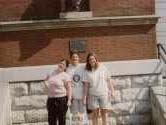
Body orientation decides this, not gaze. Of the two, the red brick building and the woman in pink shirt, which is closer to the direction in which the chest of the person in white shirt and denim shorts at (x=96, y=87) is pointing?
the woman in pink shirt

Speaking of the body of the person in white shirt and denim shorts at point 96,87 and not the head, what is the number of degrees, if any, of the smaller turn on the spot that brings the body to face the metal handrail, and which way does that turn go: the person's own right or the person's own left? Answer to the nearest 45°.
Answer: approximately 135° to the person's own left

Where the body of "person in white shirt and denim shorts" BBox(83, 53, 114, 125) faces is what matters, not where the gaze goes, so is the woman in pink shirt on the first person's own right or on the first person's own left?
on the first person's own right

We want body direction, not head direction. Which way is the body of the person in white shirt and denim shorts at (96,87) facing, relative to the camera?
toward the camera
